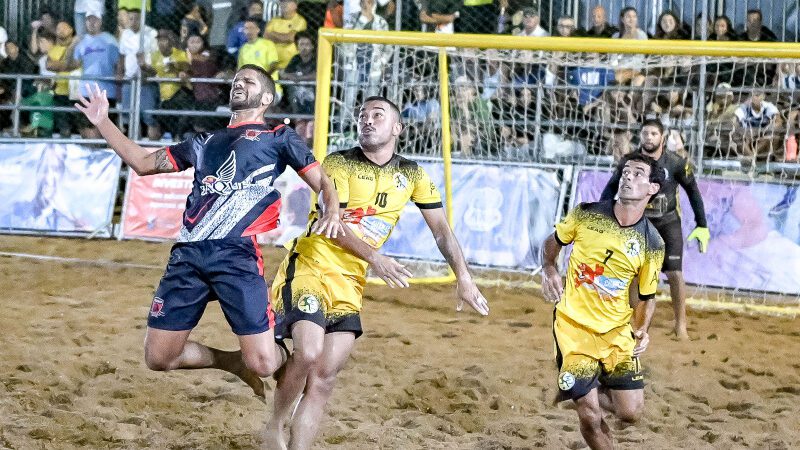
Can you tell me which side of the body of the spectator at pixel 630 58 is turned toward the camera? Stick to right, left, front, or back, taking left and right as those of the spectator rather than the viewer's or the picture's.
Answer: front

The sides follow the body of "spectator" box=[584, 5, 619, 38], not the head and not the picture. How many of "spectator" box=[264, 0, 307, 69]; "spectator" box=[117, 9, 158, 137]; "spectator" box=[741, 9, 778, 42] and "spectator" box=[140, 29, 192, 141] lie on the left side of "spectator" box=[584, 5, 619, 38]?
1

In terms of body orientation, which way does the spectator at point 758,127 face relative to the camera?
toward the camera

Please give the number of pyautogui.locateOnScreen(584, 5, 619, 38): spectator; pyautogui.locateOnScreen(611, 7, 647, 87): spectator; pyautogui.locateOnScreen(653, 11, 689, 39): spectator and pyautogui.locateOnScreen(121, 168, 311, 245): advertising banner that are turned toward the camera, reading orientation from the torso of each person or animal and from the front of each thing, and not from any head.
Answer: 4

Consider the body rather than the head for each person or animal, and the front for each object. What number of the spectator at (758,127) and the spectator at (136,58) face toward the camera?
2

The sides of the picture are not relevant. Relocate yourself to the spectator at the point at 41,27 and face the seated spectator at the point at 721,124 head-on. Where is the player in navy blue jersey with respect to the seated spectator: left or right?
right

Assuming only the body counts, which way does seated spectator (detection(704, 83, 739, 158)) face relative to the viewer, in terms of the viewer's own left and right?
facing the viewer

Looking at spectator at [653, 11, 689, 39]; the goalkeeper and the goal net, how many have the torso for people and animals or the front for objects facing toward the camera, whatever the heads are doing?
3

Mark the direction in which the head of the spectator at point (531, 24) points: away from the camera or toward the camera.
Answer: toward the camera

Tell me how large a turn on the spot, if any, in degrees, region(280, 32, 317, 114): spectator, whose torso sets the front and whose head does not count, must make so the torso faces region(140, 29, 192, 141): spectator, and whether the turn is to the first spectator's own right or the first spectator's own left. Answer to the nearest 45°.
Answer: approximately 135° to the first spectator's own right

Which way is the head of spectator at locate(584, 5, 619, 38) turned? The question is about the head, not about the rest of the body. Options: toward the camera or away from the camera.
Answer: toward the camera

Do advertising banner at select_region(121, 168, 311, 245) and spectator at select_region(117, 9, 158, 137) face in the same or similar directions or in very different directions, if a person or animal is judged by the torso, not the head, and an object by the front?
same or similar directions

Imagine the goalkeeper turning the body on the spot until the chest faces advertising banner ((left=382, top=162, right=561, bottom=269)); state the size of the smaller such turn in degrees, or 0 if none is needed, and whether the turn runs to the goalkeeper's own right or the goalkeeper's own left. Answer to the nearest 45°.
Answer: approximately 135° to the goalkeeper's own right

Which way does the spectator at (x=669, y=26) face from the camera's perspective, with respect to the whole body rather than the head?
toward the camera
